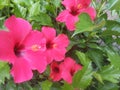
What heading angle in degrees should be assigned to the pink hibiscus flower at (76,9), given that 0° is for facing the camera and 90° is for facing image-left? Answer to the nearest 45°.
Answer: approximately 315°
